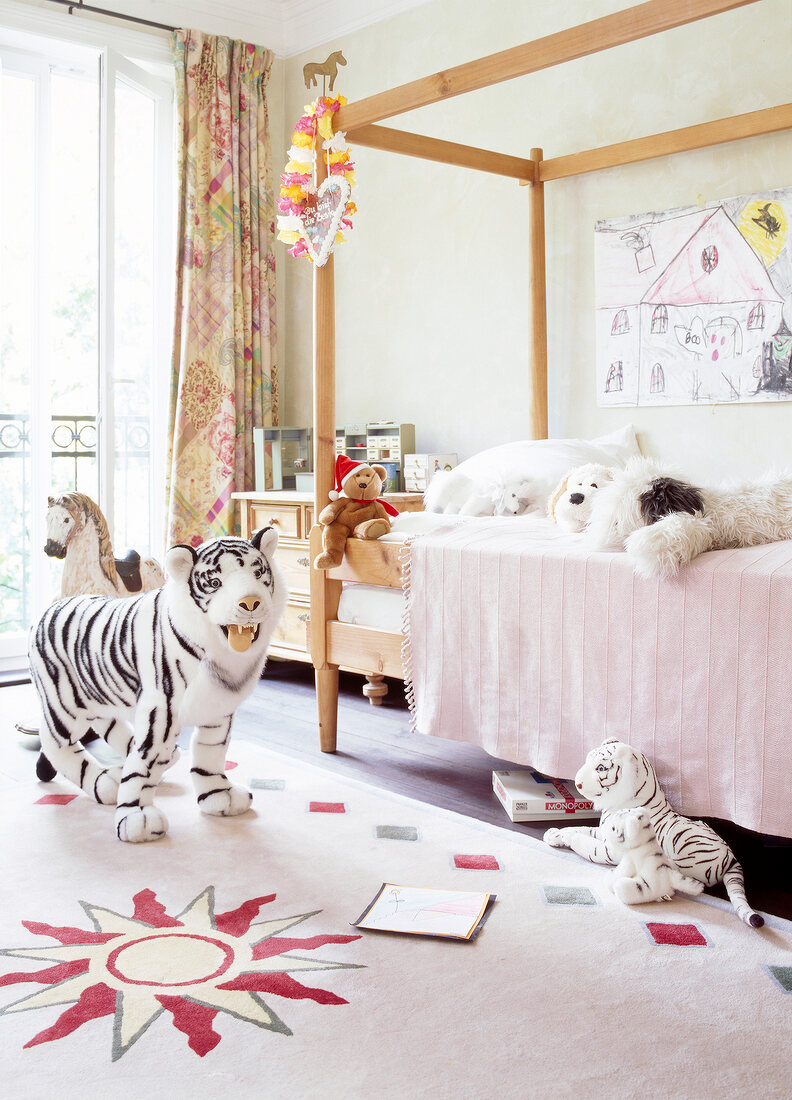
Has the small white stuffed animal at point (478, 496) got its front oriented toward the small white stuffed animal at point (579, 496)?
yes

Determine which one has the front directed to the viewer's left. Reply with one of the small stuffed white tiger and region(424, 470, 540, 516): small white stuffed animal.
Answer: the small stuffed white tiger

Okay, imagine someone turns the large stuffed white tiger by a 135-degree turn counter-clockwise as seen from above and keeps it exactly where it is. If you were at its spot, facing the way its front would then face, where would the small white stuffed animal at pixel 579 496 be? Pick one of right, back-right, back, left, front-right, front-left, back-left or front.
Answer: right

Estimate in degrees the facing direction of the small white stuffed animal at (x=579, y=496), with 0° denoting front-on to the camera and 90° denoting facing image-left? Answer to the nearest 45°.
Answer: approximately 45°

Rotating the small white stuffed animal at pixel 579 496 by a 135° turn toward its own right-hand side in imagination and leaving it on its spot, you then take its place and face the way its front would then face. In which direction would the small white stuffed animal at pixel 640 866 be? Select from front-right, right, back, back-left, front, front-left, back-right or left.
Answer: back

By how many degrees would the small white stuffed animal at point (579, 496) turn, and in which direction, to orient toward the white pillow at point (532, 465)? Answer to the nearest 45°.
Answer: approximately 135° to its right

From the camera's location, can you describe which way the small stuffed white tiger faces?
facing to the left of the viewer

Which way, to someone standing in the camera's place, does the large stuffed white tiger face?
facing the viewer and to the right of the viewer

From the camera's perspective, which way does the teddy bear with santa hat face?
toward the camera

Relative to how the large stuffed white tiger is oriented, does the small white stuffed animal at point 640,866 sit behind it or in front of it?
in front
